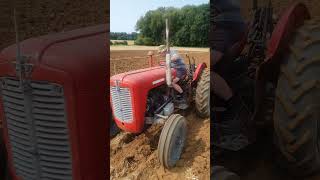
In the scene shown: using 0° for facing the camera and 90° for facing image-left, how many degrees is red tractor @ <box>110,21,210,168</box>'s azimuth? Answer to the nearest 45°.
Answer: approximately 45°
